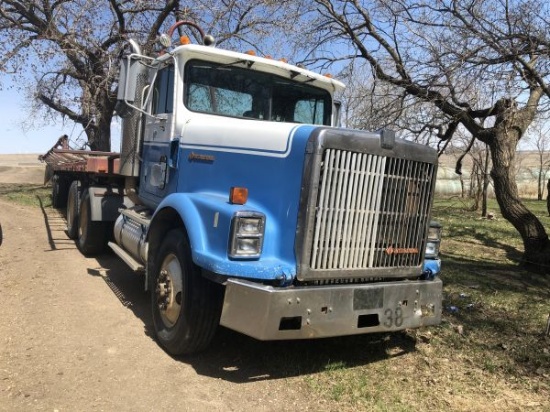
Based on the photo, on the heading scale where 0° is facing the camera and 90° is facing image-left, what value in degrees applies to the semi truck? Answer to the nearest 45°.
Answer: approximately 315°
